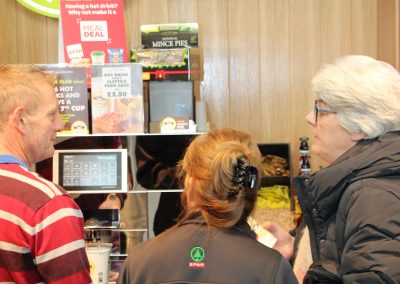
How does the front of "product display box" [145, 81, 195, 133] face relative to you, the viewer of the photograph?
facing the viewer

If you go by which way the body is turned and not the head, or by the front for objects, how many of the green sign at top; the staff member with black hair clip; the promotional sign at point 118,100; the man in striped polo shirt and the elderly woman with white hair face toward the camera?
2

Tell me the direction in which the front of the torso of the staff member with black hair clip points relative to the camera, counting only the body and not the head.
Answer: away from the camera

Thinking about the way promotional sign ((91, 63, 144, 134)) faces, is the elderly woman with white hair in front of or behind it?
in front

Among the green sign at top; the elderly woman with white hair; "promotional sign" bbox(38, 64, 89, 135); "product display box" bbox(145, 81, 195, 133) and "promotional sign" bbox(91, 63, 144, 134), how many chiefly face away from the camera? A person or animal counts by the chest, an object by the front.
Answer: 0

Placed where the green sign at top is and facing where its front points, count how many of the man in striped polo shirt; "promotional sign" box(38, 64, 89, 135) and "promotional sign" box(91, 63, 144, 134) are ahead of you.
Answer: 3

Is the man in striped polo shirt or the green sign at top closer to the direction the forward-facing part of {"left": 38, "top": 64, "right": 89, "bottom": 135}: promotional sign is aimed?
the man in striped polo shirt

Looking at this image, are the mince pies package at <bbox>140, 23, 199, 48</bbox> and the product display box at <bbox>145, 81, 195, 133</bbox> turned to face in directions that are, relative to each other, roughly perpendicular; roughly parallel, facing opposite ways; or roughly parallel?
roughly parallel

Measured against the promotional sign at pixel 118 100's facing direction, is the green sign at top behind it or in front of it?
behind

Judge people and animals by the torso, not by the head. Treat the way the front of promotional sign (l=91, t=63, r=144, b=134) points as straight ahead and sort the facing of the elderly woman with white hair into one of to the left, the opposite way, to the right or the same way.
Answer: to the right

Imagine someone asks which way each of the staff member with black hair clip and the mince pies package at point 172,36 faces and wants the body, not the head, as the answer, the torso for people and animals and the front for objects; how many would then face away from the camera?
1

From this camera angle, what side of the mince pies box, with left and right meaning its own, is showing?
front

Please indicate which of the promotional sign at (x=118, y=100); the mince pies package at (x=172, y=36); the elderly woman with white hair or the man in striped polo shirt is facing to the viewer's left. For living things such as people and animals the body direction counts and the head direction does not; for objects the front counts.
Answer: the elderly woman with white hair

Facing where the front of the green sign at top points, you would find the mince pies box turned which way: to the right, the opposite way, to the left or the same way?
the same way

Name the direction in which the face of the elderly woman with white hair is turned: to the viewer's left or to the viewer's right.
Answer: to the viewer's left

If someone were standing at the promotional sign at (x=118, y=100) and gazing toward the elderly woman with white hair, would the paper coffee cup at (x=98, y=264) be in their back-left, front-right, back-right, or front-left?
front-right

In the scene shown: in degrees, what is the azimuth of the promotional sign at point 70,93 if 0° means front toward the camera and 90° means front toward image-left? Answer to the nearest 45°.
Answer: approximately 0°

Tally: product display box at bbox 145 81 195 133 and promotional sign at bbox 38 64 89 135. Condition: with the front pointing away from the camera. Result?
0
